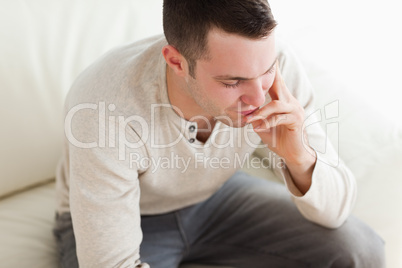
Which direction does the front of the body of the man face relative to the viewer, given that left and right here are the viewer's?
facing the viewer and to the right of the viewer
